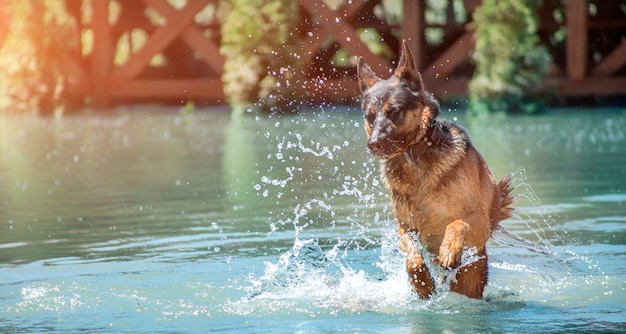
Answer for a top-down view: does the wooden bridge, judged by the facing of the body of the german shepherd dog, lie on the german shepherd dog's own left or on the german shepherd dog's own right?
on the german shepherd dog's own right

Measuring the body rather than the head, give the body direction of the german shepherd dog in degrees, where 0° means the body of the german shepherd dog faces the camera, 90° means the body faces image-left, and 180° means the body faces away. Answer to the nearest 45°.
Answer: approximately 45°
